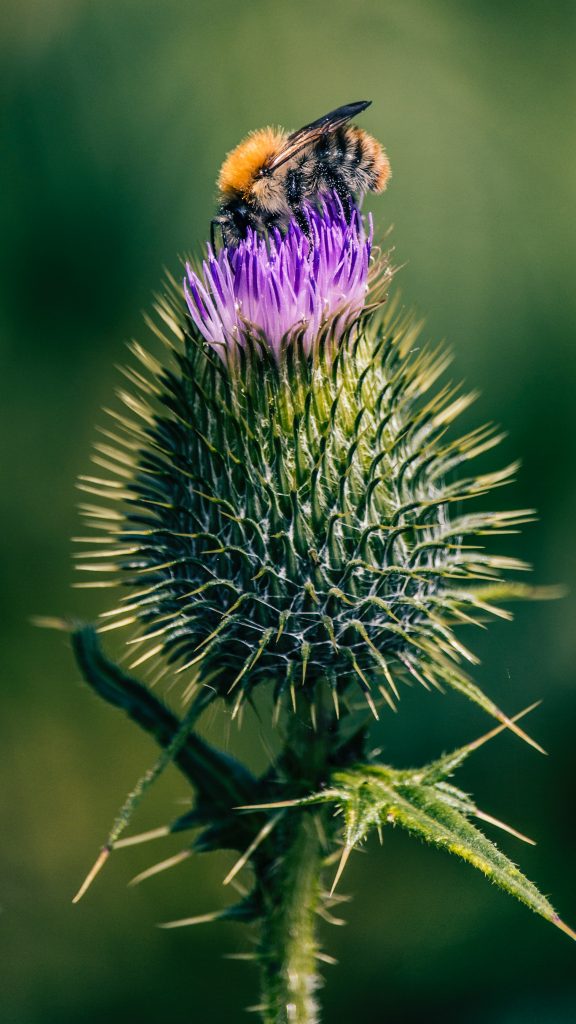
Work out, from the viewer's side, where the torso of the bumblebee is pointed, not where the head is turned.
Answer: to the viewer's left
